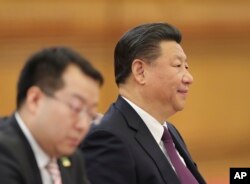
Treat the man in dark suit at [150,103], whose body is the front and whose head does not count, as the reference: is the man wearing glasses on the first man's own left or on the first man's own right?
on the first man's own right

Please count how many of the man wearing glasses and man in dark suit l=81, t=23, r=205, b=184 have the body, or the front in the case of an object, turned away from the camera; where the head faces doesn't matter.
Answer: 0

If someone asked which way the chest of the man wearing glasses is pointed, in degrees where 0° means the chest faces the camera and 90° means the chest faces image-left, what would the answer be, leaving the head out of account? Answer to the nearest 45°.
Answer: approximately 315°

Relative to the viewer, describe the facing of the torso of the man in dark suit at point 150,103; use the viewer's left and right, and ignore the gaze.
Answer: facing the viewer and to the right of the viewer

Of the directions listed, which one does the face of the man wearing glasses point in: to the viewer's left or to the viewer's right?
to the viewer's right

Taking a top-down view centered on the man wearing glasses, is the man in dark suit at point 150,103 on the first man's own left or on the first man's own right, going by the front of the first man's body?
on the first man's own left

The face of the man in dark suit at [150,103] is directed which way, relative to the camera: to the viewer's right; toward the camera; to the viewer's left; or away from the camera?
to the viewer's right
